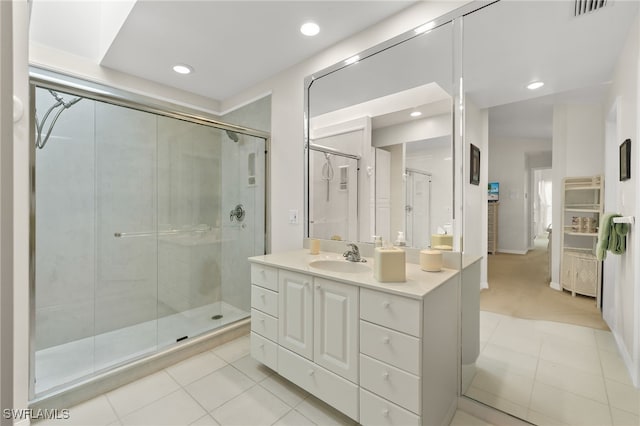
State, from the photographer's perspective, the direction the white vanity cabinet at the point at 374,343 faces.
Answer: facing the viewer and to the left of the viewer

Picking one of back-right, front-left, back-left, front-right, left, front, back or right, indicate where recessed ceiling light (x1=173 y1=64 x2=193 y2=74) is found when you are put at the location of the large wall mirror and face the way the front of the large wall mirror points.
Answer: front-right

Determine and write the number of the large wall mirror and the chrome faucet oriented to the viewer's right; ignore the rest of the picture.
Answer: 0

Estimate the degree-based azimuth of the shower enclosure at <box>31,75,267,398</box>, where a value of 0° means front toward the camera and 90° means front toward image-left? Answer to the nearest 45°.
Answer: approximately 315°

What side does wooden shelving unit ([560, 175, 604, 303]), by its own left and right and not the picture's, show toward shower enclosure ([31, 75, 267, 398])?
front

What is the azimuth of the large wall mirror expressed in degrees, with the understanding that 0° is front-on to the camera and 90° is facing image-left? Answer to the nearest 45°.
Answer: approximately 45°

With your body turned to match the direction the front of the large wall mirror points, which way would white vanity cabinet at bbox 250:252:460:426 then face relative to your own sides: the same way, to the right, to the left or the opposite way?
the same way

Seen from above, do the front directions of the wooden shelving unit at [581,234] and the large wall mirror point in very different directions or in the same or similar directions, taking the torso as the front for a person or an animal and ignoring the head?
same or similar directions

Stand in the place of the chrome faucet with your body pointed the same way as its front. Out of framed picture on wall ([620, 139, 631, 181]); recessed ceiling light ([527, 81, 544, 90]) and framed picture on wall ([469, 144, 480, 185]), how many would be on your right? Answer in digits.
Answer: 0

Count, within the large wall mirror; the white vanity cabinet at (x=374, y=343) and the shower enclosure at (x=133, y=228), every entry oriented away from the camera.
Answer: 0
